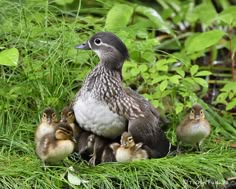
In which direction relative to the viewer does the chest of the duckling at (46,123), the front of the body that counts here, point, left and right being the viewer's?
facing the viewer

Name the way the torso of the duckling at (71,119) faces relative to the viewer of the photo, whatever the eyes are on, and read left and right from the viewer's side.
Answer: facing the viewer and to the left of the viewer

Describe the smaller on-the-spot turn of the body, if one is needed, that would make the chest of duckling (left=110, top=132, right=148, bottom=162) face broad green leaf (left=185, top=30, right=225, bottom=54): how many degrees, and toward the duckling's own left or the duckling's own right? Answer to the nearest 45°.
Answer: approximately 180°

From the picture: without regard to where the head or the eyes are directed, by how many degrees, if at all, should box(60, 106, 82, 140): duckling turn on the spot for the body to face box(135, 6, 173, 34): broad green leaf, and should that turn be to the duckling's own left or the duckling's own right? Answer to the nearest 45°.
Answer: approximately 180°

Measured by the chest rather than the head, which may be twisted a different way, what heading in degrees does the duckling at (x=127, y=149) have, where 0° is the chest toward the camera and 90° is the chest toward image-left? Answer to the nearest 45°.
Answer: approximately 45°

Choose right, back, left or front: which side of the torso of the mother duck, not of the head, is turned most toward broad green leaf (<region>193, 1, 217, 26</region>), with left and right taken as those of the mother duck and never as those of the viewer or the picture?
back

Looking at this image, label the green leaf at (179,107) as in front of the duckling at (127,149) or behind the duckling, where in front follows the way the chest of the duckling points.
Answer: behind

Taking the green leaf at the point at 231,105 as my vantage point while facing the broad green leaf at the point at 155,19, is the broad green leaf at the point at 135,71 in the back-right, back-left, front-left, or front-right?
front-left
